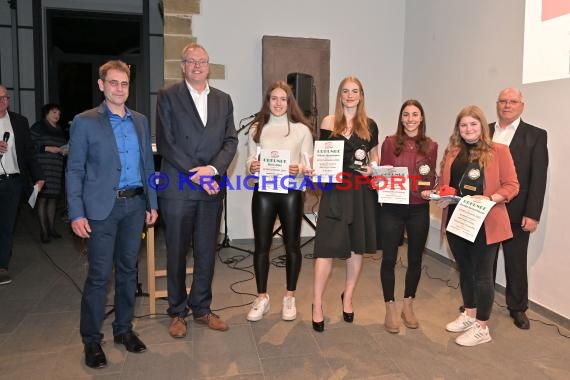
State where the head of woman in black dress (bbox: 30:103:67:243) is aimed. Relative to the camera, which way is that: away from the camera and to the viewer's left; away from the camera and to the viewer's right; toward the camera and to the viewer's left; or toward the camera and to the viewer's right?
toward the camera and to the viewer's right

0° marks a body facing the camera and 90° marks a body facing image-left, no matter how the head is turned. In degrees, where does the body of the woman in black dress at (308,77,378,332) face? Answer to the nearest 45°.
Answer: approximately 0°

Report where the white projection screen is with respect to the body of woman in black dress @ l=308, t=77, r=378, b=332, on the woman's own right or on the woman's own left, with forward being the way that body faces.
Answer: on the woman's own left

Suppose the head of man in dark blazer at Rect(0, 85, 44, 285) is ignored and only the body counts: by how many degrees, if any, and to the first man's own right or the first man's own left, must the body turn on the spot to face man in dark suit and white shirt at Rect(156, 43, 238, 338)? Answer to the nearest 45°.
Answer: approximately 45° to the first man's own left

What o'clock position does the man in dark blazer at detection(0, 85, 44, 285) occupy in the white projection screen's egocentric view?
The man in dark blazer is roughly at 1 o'clock from the white projection screen.

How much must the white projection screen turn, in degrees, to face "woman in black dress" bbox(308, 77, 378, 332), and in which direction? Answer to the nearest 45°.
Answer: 0° — it already faces them

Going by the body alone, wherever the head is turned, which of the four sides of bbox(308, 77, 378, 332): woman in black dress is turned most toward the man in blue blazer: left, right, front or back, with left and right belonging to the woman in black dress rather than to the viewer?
right

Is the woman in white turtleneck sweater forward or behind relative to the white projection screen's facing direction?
forward

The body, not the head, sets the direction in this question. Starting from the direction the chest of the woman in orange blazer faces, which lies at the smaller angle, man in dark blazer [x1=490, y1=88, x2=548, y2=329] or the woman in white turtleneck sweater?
the woman in white turtleneck sweater
